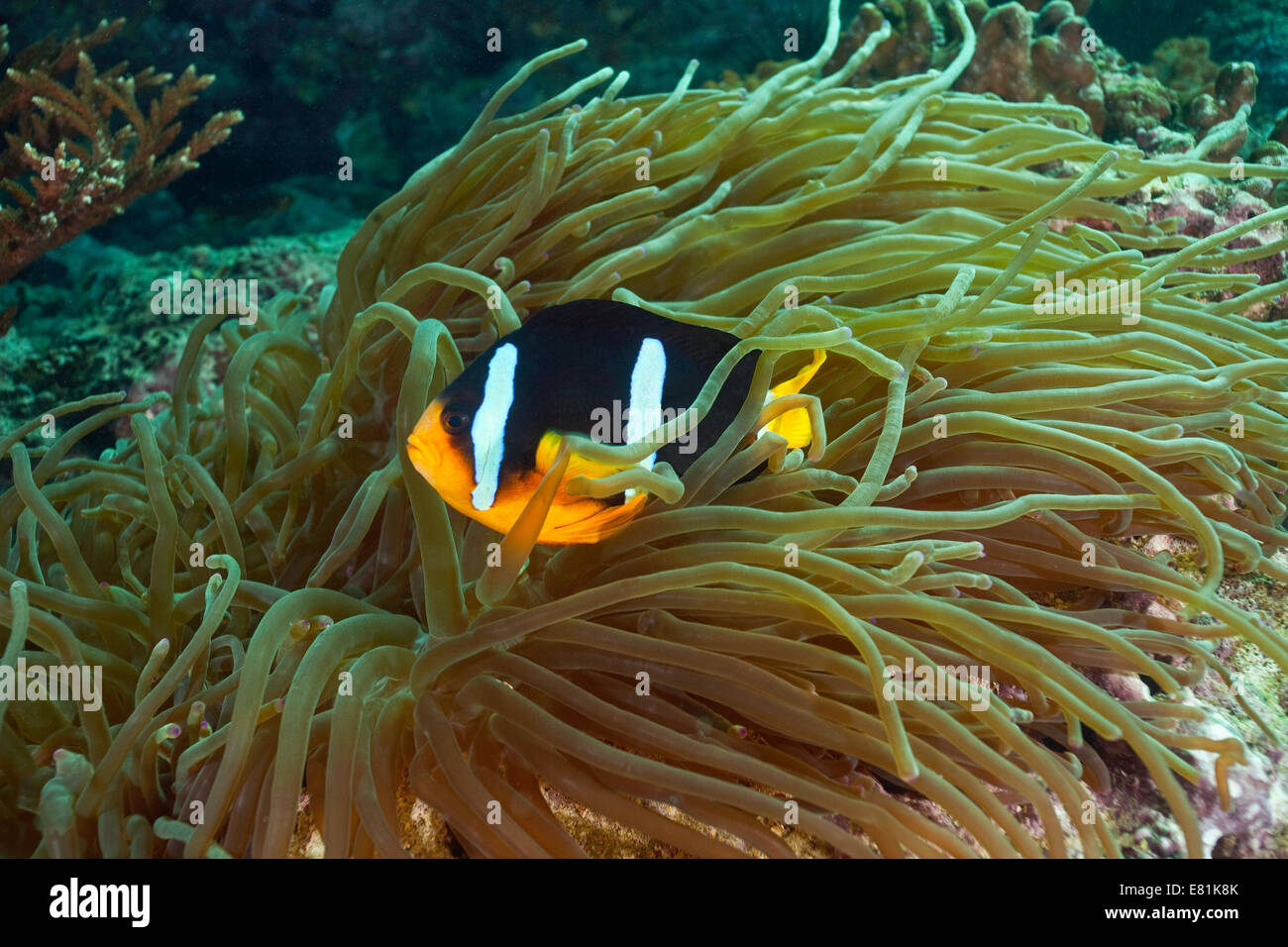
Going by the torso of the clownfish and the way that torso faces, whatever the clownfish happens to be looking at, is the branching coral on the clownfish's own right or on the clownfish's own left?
on the clownfish's own right

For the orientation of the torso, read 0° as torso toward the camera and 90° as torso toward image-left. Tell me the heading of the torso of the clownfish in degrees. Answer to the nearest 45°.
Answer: approximately 90°
